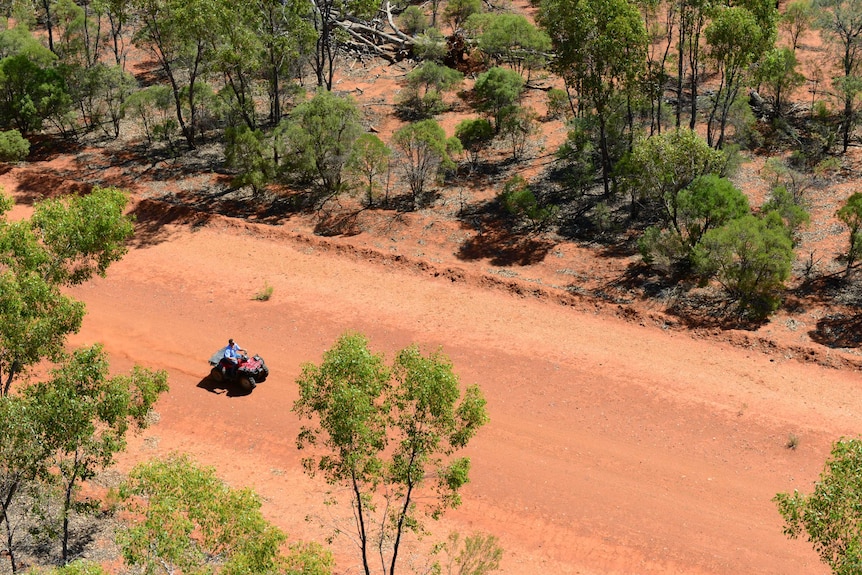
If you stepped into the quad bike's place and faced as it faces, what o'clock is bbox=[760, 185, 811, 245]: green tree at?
The green tree is roughly at 10 o'clock from the quad bike.

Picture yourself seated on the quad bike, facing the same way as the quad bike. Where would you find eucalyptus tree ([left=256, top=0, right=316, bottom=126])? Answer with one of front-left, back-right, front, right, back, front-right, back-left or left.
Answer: back-left

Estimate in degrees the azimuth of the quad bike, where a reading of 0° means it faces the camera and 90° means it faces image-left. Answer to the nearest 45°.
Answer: approximately 315°

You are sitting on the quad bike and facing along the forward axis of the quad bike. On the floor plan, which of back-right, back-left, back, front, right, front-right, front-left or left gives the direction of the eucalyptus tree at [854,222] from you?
front-left

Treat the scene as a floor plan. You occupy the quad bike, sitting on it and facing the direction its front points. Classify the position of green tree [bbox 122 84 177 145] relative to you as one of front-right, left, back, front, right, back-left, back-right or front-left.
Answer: back-left

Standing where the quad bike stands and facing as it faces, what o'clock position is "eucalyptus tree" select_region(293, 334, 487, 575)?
The eucalyptus tree is roughly at 1 o'clock from the quad bike.

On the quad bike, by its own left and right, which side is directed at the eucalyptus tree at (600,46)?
left

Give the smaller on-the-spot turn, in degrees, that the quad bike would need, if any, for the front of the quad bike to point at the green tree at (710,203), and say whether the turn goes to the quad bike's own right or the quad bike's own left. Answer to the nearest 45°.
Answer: approximately 45° to the quad bike's own left

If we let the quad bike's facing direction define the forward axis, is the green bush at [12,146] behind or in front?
behind

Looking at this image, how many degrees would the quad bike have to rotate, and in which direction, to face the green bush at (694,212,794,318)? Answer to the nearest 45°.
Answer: approximately 45° to its left

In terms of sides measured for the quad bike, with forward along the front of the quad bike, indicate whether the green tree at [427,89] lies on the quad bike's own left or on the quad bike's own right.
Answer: on the quad bike's own left
